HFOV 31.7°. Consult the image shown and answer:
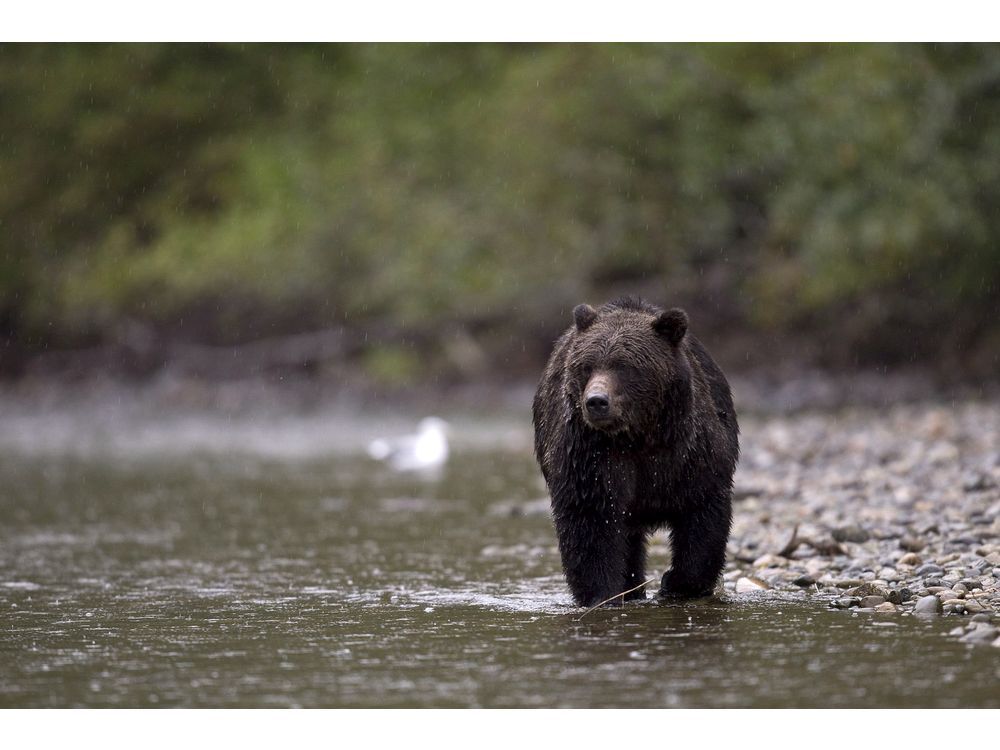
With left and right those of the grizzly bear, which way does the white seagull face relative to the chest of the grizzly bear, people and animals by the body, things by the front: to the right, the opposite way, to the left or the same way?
to the left

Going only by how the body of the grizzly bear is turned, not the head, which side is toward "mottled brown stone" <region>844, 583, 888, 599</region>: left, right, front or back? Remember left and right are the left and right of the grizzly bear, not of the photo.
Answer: left

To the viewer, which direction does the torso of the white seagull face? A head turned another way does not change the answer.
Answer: to the viewer's right

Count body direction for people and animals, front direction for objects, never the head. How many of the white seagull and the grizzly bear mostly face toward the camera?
1

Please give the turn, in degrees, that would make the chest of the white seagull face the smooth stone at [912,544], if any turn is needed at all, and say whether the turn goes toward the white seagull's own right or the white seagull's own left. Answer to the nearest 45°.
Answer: approximately 90° to the white seagull's own right

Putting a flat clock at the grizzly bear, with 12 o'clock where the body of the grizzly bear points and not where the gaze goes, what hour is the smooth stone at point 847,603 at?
The smooth stone is roughly at 9 o'clock from the grizzly bear.

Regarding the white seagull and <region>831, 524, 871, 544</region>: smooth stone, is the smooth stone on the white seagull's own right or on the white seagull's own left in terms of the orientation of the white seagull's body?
on the white seagull's own right

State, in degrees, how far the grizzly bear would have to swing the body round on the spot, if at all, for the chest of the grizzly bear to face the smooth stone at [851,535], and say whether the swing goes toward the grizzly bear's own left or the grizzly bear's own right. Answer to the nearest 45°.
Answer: approximately 135° to the grizzly bear's own left

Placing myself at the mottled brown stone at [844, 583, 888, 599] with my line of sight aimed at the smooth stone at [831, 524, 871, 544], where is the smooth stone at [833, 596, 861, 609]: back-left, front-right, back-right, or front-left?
back-left
